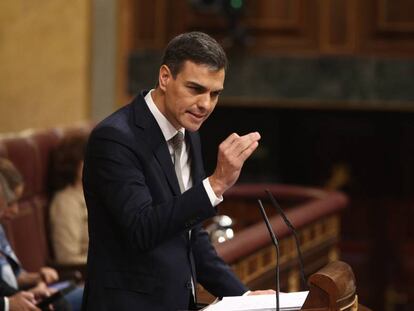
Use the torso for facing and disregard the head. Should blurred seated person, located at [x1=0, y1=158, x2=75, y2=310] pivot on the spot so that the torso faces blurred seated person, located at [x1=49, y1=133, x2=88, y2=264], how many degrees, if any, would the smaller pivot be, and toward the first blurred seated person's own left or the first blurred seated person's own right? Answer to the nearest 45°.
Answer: approximately 90° to the first blurred seated person's own left

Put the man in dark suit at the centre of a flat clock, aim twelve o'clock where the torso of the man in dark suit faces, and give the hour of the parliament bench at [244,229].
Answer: The parliament bench is roughly at 8 o'clock from the man in dark suit.

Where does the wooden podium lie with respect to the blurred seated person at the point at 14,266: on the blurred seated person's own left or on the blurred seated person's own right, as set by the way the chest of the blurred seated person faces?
on the blurred seated person's own right

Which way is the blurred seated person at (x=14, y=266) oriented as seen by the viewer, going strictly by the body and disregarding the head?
to the viewer's right

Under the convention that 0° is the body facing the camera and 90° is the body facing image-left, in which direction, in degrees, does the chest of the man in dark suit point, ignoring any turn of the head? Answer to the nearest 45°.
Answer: approximately 315°

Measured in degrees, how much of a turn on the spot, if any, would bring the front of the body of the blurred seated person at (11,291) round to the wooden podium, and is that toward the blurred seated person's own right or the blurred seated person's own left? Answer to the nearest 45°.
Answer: approximately 45° to the blurred seated person's own right
